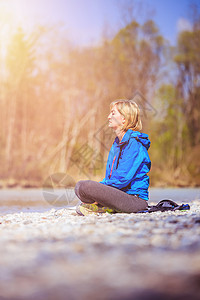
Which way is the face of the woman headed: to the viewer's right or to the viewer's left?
to the viewer's left

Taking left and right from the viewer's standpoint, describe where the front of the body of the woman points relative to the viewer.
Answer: facing to the left of the viewer
